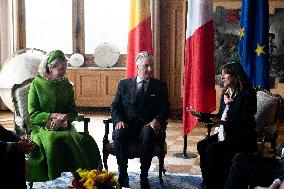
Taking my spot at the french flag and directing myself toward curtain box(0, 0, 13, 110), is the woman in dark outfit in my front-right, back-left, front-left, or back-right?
back-left

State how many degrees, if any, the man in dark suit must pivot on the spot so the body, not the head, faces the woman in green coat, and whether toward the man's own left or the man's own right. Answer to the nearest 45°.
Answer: approximately 90° to the man's own right

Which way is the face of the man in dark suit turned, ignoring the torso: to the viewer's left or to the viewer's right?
to the viewer's right

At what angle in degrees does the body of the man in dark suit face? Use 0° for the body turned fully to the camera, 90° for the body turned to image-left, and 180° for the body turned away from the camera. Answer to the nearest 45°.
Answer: approximately 0°

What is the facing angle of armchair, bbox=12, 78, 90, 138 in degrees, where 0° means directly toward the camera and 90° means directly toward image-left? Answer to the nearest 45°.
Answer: approximately 315°

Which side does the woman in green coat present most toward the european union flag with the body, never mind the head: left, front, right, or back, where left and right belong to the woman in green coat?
left

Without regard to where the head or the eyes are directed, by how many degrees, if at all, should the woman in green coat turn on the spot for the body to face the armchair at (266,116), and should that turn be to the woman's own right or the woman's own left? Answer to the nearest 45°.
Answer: approximately 45° to the woman's own left

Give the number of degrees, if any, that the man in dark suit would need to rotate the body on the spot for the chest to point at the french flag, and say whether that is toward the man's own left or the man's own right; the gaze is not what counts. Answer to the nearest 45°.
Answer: approximately 135° to the man's own left

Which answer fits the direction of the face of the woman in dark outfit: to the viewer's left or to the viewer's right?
to the viewer's left
